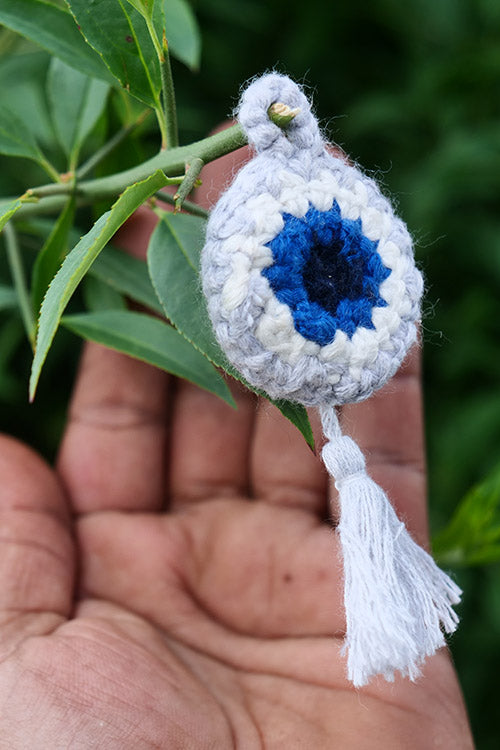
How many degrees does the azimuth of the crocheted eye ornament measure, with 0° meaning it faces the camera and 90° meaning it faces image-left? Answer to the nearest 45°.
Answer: approximately 0°

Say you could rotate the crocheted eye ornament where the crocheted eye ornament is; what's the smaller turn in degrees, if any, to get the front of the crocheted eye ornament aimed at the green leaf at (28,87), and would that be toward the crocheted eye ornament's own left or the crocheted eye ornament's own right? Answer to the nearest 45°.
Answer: approximately 135° to the crocheted eye ornament's own right

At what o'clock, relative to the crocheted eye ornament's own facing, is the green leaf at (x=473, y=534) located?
The green leaf is roughly at 7 o'clock from the crocheted eye ornament.
